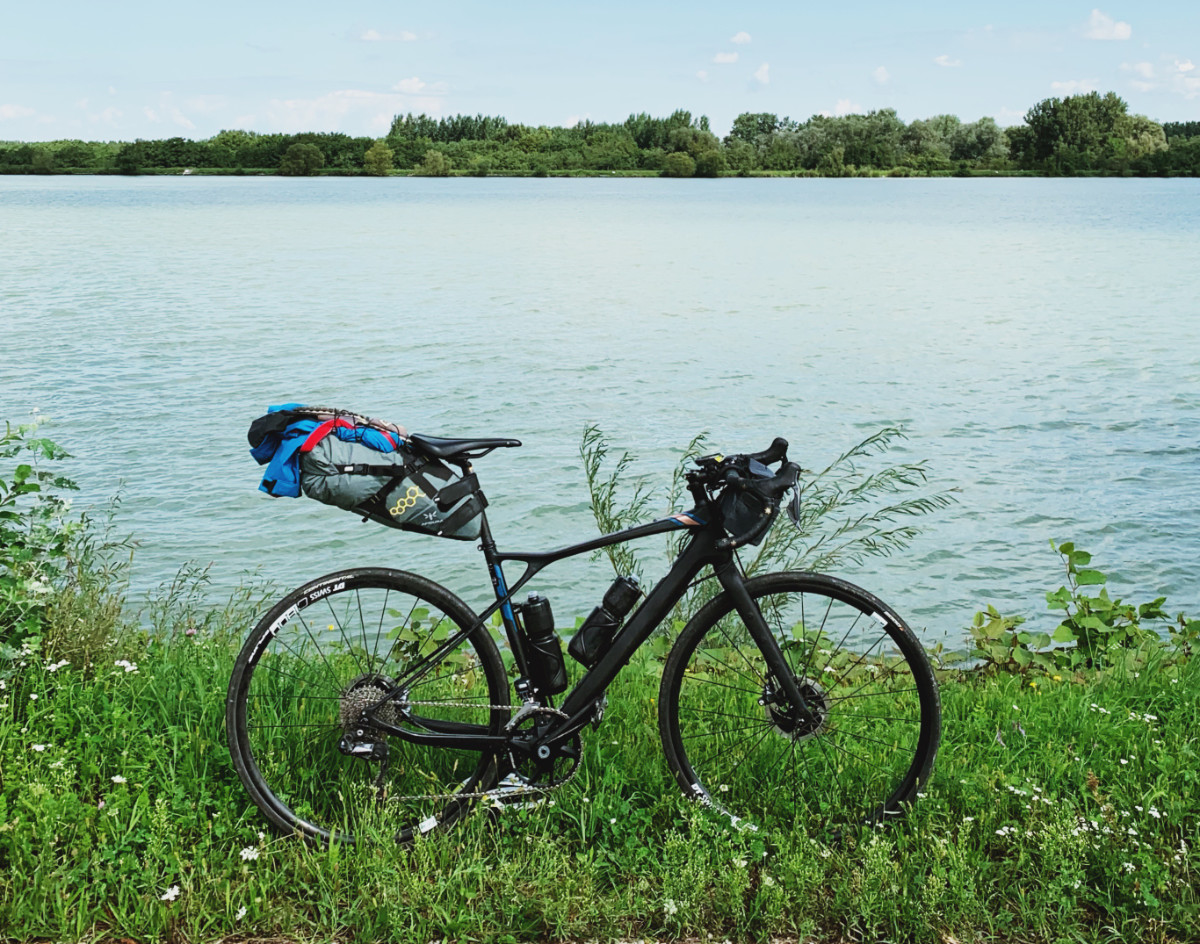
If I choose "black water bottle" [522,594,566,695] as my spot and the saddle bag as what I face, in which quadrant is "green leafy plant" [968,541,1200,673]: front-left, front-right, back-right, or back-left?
back-right

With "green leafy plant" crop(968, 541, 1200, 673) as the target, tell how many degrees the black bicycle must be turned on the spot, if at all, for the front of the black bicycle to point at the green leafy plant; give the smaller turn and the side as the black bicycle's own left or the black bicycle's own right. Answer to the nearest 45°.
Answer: approximately 45° to the black bicycle's own left

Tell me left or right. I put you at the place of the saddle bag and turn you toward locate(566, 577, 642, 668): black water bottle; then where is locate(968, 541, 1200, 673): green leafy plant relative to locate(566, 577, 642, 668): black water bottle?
left

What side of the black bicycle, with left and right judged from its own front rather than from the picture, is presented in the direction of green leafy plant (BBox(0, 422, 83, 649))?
back

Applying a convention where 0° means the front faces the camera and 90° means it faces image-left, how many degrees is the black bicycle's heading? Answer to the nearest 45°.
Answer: approximately 270°
